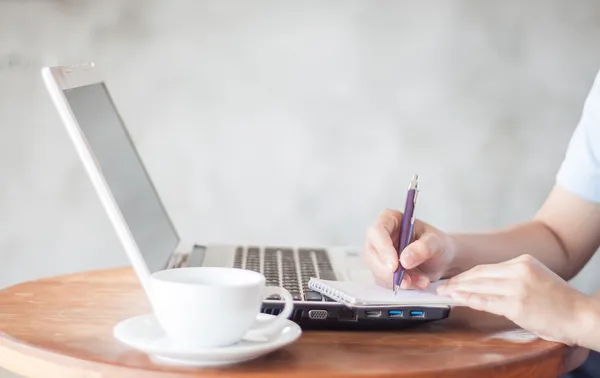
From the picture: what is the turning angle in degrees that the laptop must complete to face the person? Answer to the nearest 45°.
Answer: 0° — it already faces them

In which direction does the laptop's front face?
to the viewer's right
